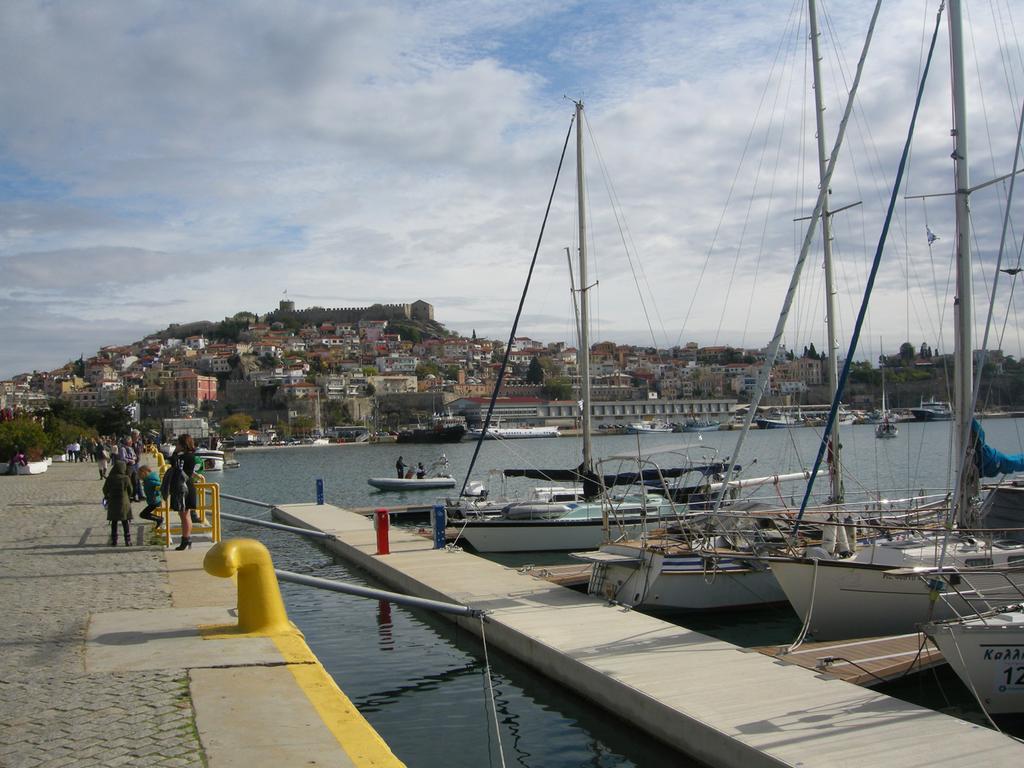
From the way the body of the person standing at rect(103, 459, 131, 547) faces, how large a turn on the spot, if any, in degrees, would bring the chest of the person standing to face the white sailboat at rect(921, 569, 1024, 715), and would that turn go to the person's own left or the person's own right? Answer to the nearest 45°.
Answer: approximately 135° to the person's own right

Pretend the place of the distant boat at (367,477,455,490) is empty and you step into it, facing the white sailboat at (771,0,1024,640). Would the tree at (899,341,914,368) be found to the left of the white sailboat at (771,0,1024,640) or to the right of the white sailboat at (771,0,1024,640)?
left

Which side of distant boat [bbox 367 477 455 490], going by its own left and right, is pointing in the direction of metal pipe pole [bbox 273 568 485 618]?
left

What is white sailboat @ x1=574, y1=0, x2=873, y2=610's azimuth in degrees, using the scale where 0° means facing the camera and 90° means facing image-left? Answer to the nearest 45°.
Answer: approximately 225°

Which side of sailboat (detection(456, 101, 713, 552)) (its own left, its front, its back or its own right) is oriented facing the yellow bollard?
left

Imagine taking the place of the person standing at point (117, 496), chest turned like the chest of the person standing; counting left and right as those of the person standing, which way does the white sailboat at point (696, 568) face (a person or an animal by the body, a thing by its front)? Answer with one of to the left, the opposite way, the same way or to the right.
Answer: to the right

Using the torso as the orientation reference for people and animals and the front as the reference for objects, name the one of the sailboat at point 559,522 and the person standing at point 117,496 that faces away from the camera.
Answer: the person standing

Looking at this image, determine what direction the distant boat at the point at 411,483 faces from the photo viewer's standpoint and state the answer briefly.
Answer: facing to the left of the viewer

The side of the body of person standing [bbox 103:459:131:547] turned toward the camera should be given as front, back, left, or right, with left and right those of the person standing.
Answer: back

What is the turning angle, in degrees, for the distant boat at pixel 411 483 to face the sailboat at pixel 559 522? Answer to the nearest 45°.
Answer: approximately 90° to its left

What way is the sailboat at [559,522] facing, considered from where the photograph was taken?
facing to the left of the viewer

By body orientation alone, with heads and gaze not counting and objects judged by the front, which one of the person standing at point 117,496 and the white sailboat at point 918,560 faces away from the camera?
the person standing

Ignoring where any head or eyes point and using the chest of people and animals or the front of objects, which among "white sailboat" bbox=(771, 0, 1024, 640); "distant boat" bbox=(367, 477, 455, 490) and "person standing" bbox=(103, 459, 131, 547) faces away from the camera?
the person standing

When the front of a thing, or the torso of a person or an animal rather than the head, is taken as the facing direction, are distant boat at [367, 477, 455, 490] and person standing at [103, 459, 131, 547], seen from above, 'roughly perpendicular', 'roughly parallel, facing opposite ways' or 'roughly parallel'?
roughly perpendicular
